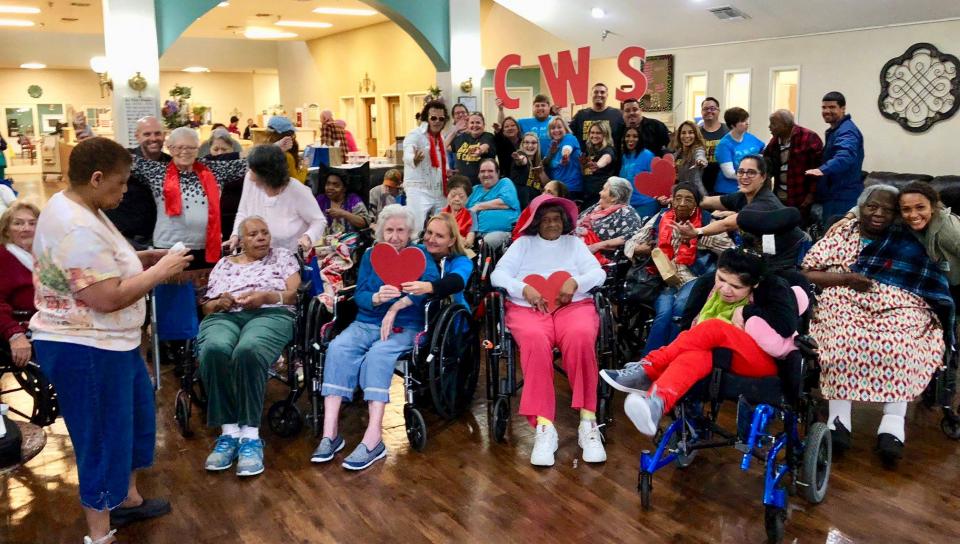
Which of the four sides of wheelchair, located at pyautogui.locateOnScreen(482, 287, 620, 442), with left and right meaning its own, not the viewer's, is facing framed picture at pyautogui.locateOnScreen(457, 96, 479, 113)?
back

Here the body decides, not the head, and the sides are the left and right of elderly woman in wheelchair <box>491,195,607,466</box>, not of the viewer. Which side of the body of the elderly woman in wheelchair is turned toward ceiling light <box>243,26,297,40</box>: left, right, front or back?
back

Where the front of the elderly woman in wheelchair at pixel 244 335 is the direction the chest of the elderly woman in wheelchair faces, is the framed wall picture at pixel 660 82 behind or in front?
behind

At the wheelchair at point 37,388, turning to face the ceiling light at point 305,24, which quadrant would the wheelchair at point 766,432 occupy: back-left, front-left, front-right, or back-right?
back-right

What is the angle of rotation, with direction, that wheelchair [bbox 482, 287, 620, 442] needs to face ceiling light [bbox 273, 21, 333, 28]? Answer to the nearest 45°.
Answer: approximately 180°

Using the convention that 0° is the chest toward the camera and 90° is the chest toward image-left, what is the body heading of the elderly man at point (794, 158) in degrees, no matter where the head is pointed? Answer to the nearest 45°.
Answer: approximately 45°

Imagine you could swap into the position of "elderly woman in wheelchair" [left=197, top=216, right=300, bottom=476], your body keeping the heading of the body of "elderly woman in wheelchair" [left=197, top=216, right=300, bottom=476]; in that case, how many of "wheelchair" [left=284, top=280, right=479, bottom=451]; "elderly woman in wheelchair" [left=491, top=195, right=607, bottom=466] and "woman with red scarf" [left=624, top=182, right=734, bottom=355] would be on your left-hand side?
3

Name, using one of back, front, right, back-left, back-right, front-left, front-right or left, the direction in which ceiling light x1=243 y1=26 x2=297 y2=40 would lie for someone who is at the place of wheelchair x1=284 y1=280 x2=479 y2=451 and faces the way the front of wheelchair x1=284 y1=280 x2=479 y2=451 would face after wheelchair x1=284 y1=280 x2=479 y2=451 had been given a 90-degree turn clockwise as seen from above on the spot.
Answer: front-right

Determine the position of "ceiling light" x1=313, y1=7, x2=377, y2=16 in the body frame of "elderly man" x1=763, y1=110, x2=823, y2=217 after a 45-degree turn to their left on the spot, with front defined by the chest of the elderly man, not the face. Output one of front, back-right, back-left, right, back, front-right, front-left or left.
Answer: back-right

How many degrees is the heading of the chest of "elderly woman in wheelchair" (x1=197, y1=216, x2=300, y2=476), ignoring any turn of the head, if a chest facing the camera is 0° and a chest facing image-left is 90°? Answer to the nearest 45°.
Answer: approximately 0°
